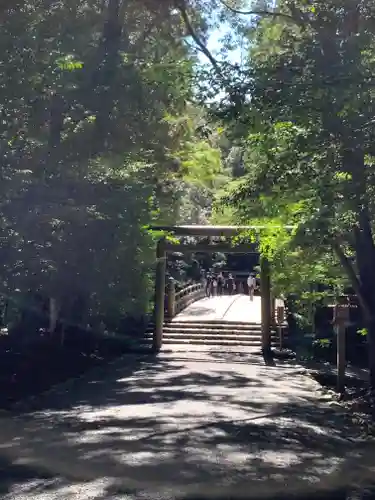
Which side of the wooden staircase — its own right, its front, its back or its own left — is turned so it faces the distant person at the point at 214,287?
back

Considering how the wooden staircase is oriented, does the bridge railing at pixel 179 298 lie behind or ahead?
behind

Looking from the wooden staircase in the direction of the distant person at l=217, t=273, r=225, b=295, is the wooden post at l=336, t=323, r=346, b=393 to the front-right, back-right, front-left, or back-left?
back-right

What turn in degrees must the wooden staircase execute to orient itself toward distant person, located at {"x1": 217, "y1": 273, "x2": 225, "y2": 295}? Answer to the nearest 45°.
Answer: approximately 180°

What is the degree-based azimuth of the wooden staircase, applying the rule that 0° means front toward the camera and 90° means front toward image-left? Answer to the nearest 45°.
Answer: approximately 0°

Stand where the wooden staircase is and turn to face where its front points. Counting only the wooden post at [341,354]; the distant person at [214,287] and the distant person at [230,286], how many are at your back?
2

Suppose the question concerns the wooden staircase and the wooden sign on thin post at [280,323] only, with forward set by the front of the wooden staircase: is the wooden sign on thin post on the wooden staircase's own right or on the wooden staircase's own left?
on the wooden staircase's own left

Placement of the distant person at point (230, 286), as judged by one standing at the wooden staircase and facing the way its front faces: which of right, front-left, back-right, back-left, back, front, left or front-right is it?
back

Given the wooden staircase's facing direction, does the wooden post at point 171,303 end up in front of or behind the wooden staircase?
behind

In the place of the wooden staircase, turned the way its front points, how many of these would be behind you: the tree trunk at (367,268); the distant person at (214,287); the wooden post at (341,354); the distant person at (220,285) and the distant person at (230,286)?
3

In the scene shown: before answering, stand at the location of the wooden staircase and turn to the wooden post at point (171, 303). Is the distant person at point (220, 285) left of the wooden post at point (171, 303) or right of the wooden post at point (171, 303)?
right

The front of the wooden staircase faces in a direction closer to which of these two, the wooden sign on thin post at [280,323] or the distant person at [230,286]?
the wooden sign on thin post

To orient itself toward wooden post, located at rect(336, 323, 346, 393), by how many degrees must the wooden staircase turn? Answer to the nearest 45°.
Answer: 0° — it already faces it
